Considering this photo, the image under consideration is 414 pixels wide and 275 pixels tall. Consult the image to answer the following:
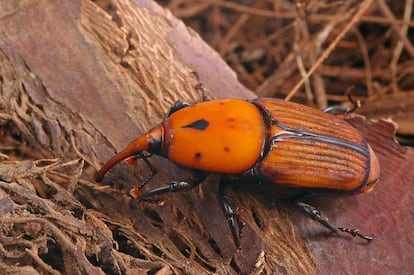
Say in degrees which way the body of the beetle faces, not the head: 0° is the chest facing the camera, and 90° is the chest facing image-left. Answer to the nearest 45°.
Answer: approximately 90°
